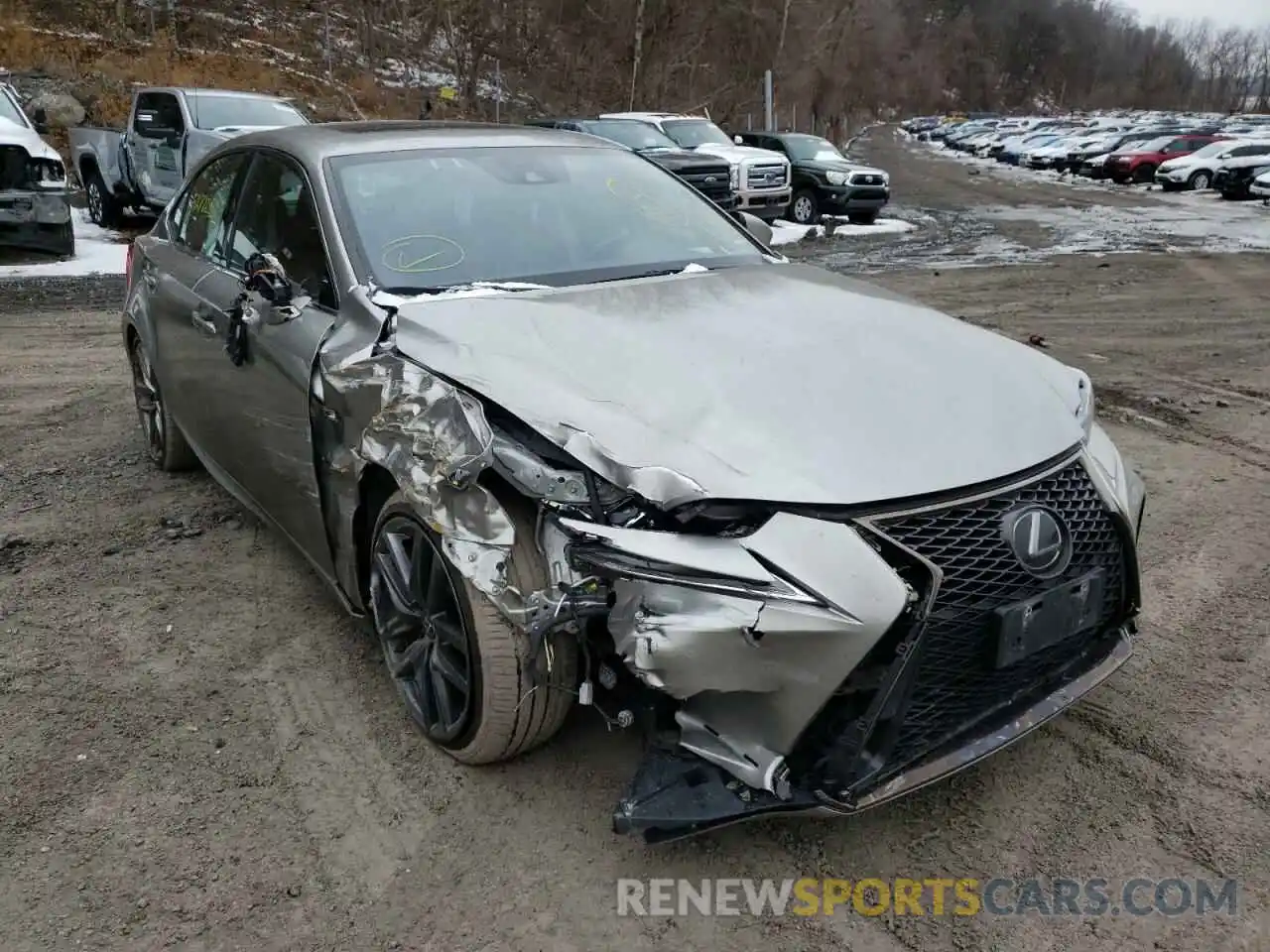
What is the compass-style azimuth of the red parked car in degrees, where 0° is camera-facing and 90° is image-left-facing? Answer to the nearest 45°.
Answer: approximately 45°

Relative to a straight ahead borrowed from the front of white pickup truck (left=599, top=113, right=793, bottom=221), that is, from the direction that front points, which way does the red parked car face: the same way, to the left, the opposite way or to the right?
to the right

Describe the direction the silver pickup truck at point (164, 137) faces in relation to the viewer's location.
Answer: facing the viewer and to the right of the viewer

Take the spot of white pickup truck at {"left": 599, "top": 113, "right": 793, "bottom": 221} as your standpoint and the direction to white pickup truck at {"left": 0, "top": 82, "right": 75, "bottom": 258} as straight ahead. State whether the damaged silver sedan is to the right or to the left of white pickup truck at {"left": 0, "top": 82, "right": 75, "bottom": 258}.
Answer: left

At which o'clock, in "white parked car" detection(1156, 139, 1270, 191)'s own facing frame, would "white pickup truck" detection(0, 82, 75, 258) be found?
The white pickup truck is roughly at 11 o'clock from the white parked car.

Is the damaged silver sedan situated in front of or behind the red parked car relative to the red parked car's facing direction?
in front

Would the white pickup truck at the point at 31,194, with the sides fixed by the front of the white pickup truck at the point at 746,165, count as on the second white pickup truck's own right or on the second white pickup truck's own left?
on the second white pickup truck's own right

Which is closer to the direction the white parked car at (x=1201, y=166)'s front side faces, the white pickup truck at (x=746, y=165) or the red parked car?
the white pickup truck

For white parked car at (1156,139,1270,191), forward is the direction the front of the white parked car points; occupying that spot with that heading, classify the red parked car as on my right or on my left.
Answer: on my right

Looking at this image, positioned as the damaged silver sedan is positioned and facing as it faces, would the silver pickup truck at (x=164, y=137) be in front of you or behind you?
behind

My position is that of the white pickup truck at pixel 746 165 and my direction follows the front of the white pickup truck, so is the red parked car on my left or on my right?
on my left

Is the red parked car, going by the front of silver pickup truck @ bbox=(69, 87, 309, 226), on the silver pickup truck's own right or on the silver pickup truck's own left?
on the silver pickup truck's own left
